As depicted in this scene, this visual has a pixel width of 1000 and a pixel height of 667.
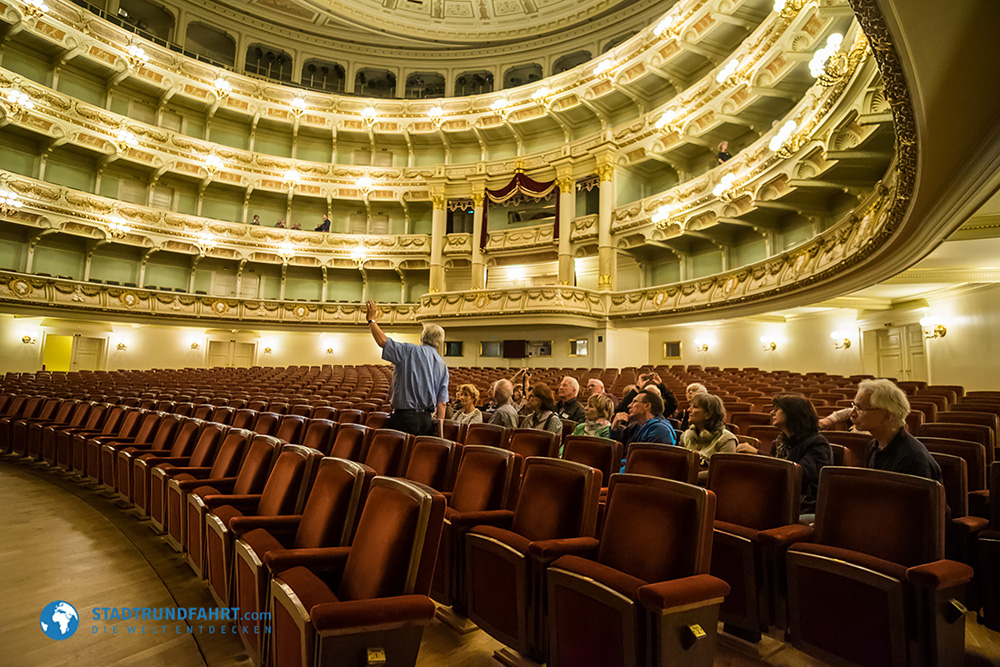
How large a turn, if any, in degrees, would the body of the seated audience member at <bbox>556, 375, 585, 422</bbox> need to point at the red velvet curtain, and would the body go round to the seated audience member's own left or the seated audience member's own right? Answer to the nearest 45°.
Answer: approximately 135° to the seated audience member's own right

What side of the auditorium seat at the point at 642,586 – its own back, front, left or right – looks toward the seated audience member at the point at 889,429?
back

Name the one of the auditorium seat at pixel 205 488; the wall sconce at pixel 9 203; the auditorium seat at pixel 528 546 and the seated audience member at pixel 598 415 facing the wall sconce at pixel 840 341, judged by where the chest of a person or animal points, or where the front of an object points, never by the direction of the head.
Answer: the wall sconce at pixel 9 203

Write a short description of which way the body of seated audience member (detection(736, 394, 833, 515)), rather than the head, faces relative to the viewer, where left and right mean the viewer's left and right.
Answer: facing to the left of the viewer

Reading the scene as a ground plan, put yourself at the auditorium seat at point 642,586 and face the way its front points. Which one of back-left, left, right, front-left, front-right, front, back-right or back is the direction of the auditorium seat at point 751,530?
back

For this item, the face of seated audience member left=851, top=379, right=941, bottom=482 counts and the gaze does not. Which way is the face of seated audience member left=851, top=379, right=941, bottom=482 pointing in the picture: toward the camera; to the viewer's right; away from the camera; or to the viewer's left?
to the viewer's left

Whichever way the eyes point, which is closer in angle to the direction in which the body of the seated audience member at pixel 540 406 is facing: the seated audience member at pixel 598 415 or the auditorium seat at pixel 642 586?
the auditorium seat

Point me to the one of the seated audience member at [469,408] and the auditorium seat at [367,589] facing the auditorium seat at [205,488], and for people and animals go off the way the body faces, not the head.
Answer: the seated audience member

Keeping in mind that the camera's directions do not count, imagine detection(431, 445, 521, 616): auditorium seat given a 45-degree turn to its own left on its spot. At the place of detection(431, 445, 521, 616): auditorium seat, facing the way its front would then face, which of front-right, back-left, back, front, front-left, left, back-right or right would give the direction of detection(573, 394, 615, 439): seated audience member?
back-left

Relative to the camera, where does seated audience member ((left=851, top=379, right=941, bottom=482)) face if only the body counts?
to the viewer's left
